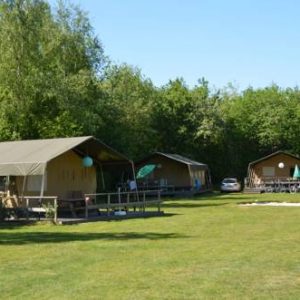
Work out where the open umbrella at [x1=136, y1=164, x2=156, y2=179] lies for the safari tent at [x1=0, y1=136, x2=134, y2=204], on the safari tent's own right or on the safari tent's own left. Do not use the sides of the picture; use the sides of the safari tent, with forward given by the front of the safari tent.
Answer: on the safari tent's own left

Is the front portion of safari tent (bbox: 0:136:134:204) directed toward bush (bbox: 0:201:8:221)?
no

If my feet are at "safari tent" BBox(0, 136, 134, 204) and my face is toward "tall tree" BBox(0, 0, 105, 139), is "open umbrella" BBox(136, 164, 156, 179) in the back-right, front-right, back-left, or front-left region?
front-right

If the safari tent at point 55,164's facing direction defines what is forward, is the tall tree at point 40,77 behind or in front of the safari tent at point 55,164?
behind

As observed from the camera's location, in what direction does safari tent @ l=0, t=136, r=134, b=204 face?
facing the viewer and to the right of the viewer
